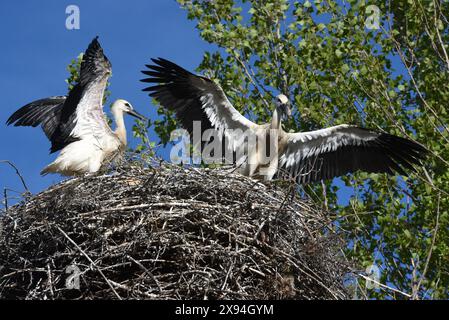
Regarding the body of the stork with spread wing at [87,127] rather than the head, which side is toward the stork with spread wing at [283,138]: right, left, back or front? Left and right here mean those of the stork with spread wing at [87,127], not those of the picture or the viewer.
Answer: front

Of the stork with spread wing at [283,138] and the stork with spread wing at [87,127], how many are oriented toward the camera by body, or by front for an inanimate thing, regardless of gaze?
1

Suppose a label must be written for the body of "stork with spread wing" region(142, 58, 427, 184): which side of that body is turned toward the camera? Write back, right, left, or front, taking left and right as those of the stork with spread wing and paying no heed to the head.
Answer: front

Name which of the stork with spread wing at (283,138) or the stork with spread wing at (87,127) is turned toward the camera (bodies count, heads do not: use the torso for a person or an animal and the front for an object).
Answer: the stork with spread wing at (283,138)

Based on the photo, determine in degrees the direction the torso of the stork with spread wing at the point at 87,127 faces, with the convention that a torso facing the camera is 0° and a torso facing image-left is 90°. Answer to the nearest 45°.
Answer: approximately 270°

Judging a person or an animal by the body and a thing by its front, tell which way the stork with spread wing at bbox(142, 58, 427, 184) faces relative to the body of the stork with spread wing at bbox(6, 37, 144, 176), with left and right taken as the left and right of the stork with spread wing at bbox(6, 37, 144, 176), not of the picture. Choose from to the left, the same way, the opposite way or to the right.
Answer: to the right

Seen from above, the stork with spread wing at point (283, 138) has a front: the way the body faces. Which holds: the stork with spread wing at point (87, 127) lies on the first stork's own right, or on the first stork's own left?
on the first stork's own right
